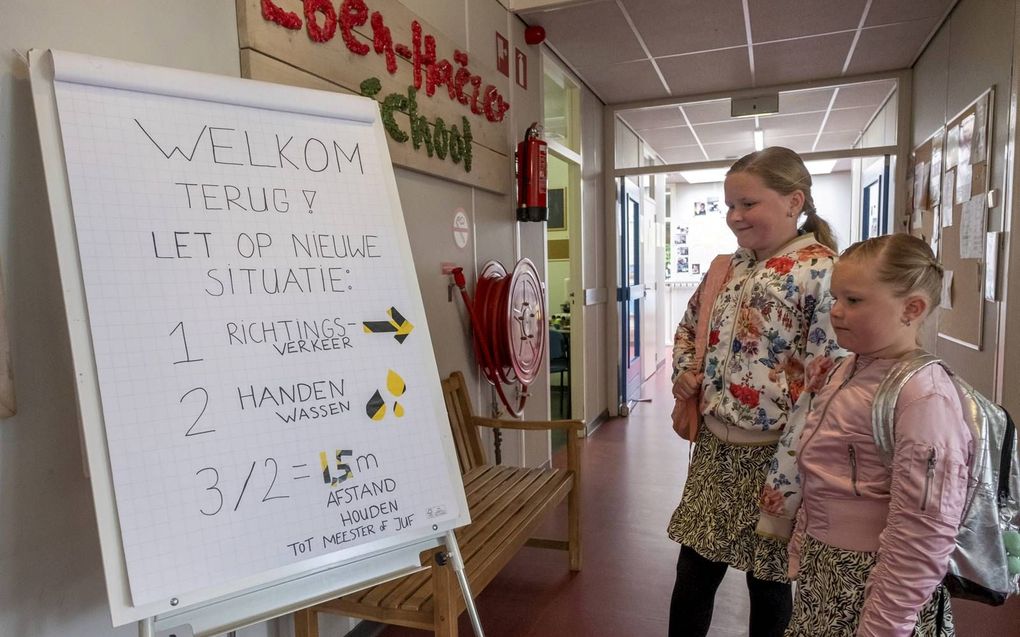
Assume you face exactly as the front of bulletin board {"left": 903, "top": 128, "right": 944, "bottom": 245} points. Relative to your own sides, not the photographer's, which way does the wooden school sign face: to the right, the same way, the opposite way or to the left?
the opposite way

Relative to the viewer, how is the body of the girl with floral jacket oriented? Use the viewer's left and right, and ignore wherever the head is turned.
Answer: facing the viewer and to the left of the viewer

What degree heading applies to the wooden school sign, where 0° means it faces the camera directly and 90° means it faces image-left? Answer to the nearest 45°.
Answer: approximately 315°

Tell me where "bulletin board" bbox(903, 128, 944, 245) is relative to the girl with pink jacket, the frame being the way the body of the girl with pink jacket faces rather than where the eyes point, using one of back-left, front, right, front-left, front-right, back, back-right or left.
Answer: back-right

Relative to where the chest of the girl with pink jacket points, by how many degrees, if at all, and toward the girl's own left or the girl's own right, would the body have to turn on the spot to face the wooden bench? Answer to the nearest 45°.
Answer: approximately 45° to the girl's own right

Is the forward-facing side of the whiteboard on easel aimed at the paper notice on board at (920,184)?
no

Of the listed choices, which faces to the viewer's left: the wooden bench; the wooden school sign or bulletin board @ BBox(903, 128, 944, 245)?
the bulletin board

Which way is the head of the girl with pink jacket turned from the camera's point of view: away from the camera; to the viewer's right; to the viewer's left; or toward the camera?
to the viewer's left

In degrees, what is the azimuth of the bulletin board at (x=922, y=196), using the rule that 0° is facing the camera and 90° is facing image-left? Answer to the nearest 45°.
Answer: approximately 90°

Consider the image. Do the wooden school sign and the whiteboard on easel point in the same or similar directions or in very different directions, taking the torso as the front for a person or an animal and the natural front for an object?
same or similar directions

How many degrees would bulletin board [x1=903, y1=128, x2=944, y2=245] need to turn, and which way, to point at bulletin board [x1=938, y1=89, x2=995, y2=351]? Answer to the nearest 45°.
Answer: approximately 90° to its left

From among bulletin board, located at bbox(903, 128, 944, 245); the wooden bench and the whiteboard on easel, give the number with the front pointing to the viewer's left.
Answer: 1

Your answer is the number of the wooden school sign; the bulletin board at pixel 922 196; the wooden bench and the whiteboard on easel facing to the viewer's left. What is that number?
1

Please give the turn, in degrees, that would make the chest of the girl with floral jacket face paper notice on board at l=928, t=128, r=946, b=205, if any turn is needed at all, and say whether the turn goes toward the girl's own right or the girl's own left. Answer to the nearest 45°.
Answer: approximately 135° to the girl's own right

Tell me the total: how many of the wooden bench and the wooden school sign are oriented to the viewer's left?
0

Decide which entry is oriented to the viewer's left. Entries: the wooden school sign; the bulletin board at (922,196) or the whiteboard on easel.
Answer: the bulletin board

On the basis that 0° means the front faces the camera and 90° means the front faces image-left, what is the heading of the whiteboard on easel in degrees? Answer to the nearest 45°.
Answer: approximately 315°

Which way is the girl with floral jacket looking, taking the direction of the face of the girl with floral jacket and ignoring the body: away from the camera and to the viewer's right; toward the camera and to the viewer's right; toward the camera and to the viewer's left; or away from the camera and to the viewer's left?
toward the camera and to the viewer's left
